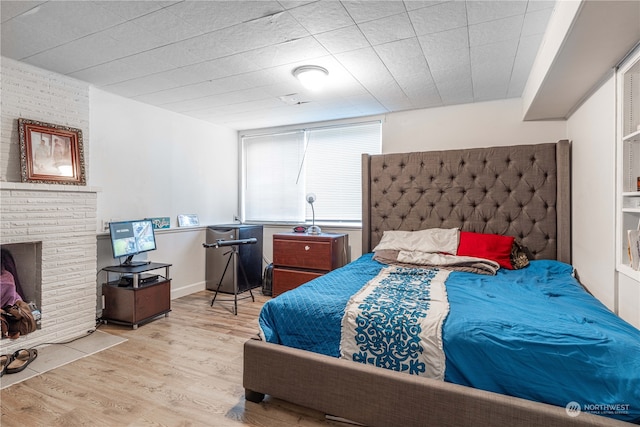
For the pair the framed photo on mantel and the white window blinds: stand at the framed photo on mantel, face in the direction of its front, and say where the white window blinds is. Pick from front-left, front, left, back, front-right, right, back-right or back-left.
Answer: front-left

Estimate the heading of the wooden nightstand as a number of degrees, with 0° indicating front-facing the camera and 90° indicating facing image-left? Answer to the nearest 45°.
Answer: approximately 0°

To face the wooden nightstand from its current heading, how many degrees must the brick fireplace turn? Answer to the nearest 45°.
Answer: approximately 45° to its left

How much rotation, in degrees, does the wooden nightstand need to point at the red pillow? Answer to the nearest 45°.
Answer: approximately 45° to its left

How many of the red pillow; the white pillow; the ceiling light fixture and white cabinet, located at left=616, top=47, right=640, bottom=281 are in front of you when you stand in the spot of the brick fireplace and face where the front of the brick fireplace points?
4

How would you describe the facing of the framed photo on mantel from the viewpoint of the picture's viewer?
facing the viewer and to the right of the viewer

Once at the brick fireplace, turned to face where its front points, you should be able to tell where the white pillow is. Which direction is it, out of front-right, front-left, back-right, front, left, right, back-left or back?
front

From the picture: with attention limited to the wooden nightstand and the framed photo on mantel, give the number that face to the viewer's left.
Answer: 0

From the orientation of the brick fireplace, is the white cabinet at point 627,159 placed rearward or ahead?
ahead

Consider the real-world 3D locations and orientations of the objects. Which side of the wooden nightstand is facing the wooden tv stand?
right

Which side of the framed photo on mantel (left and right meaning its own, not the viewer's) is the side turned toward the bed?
front

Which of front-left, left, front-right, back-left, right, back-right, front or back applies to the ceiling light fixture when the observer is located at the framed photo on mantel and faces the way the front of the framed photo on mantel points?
front

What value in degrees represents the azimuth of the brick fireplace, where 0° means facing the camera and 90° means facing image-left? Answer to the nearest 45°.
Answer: approximately 315°

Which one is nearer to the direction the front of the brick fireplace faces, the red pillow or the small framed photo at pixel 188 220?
the red pillow

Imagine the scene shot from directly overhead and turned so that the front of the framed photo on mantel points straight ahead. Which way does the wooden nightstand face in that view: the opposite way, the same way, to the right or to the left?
to the right
